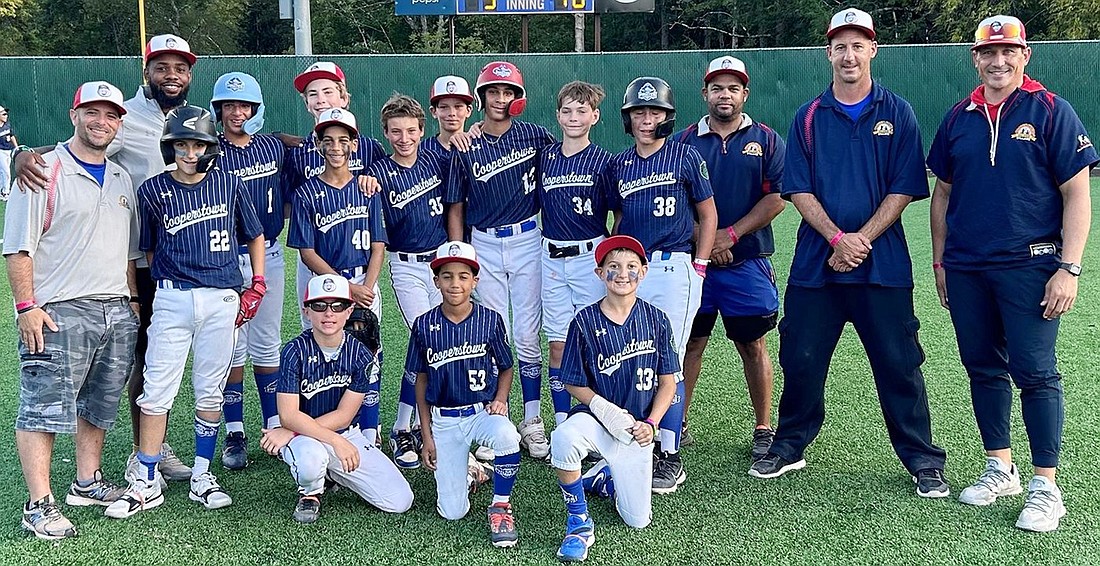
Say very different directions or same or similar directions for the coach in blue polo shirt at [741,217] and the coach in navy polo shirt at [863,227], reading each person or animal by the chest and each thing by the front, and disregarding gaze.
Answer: same or similar directions

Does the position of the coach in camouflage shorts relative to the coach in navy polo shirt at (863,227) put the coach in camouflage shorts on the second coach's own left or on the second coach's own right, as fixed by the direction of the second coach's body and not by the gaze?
on the second coach's own right

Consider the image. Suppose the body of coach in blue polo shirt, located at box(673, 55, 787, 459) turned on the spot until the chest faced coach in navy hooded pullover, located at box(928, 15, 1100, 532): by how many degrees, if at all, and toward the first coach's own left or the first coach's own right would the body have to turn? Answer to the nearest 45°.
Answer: approximately 45° to the first coach's own left

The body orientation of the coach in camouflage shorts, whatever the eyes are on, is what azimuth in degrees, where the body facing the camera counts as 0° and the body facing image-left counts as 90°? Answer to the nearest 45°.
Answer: approximately 315°

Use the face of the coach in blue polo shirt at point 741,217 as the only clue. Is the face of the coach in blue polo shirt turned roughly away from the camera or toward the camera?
toward the camera

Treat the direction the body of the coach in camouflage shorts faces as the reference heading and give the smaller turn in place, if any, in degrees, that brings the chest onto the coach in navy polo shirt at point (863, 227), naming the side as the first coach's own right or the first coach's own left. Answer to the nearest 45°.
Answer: approximately 45° to the first coach's own left

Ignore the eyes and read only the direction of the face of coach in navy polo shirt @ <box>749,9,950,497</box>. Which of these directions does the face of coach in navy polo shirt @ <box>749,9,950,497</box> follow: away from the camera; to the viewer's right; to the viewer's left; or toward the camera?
toward the camera

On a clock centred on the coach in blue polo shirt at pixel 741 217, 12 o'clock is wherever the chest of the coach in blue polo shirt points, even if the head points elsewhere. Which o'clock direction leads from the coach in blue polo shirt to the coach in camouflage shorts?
The coach in camouflage shorts is roughly at 2 o'clock from the coach in blue polo shirt.

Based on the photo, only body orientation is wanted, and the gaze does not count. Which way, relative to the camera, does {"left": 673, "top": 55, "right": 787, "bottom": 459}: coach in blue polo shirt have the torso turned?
toward the camera

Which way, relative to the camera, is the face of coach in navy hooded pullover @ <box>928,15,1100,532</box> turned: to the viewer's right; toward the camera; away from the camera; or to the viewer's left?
toward the camera

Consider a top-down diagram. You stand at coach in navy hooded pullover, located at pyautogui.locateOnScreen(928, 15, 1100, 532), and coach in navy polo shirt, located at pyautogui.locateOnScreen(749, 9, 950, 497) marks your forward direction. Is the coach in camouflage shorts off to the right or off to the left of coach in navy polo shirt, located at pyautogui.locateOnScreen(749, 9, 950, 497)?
left

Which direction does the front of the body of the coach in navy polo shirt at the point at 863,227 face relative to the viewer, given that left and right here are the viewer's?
facing the viewer

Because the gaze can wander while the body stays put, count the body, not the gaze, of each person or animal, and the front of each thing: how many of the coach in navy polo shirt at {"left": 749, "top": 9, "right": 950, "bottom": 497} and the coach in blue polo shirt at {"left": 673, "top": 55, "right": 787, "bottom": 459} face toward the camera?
2

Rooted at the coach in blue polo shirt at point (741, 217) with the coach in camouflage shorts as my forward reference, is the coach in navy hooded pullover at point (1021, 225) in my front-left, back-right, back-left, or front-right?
back-left
